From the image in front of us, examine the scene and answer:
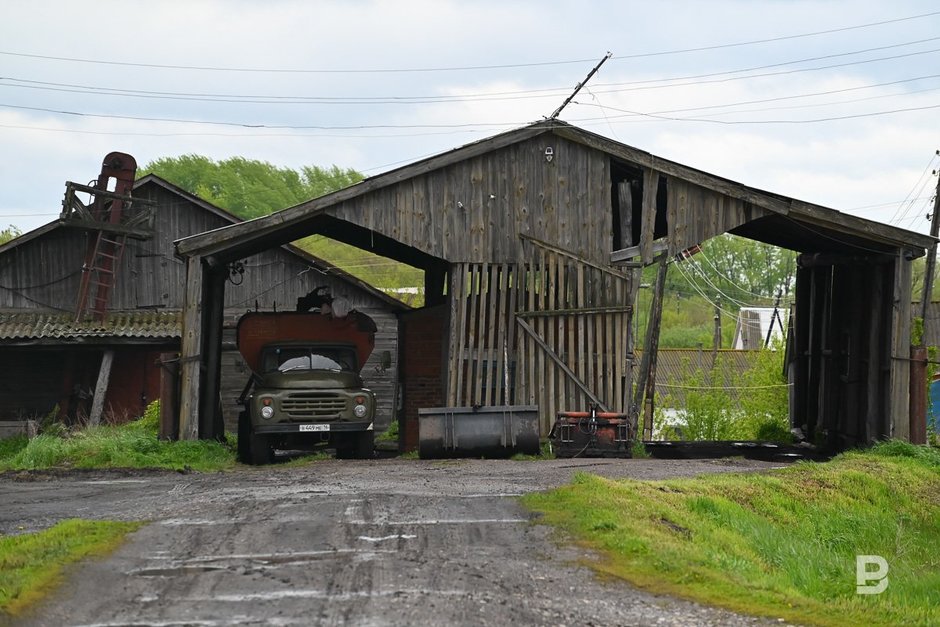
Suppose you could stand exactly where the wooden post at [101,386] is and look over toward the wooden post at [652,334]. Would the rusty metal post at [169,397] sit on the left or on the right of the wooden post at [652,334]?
right

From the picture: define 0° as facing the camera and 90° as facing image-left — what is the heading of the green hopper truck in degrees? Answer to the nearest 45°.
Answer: approximately 0°

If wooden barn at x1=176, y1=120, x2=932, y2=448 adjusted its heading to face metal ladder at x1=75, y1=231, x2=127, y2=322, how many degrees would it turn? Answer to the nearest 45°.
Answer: approximately 135° to its right

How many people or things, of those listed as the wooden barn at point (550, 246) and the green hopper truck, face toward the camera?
2

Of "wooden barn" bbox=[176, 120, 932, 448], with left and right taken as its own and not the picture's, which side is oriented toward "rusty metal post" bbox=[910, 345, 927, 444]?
left

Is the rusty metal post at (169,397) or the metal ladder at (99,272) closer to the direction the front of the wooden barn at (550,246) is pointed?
the rusty metal post
